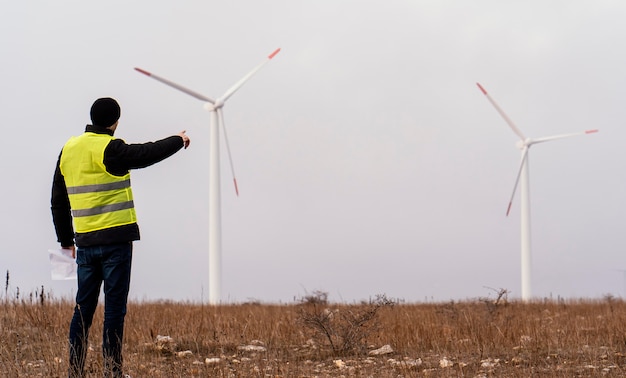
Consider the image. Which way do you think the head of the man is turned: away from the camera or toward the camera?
away from the camera

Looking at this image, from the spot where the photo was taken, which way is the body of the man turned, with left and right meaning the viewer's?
facing away from the viewer and to the right of the viewer
